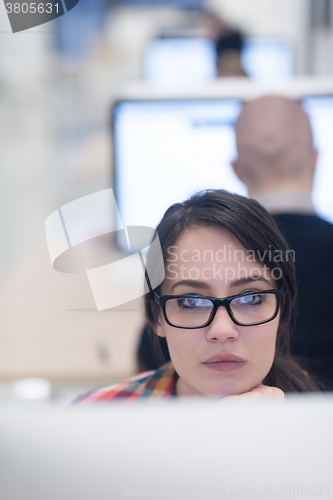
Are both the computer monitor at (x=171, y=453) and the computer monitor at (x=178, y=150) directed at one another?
yes

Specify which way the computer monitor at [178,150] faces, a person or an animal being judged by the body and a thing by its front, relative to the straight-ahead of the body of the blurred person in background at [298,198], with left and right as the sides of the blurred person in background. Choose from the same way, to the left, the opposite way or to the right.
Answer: the opposite way

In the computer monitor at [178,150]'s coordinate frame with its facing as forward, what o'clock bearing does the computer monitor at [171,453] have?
the computer monitor at [171,453] is roughly at 12 o'clock from the computer monitor at [178,150].

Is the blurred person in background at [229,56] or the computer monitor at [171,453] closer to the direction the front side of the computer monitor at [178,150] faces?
the computer monitor

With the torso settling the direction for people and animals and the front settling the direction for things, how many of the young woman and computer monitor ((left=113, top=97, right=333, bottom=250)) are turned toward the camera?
2

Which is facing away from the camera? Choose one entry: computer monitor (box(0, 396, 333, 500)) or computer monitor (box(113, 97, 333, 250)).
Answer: computer monitor (box(0, 396, 333, 500))

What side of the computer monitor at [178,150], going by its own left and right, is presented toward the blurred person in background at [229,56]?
back

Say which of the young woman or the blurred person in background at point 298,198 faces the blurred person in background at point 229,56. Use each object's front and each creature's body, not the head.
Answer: the blurred person in background at point 298,198

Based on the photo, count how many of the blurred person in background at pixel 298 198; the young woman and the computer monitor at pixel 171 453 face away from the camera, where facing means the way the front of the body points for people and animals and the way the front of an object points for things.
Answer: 2

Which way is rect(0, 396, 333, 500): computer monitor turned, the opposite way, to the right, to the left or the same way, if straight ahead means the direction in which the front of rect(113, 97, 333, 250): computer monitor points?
the opposite way

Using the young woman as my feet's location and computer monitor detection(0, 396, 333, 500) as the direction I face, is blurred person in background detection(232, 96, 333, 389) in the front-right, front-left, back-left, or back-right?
back-left

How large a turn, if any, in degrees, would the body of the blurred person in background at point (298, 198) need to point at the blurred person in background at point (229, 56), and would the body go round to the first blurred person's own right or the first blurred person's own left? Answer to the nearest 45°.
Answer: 0° — they already face them

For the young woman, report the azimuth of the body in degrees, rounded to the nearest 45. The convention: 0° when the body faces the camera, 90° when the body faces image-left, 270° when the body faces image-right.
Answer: approximately 0°

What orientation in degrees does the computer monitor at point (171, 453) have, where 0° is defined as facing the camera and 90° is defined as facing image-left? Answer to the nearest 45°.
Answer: approximately 180°

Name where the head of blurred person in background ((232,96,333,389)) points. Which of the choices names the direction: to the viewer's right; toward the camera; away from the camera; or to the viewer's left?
away from the camera

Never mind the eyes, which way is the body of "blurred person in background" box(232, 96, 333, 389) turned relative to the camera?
away from the camera

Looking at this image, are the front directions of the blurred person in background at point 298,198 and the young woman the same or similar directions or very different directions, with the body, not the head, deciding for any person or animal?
very different directions
